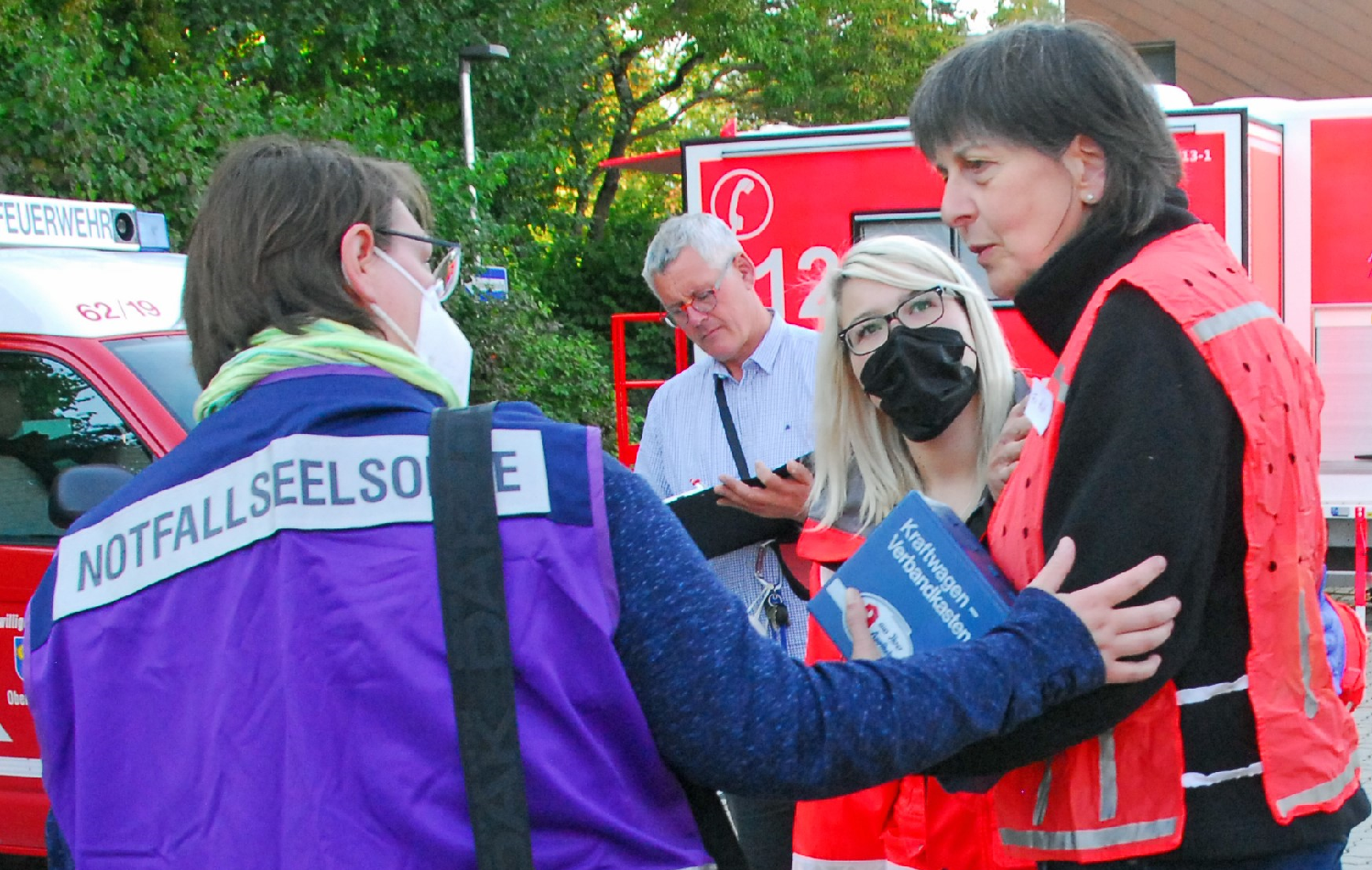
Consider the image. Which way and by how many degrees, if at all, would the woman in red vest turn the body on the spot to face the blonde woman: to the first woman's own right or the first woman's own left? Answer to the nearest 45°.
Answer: approximately 45° to the first woman's own right

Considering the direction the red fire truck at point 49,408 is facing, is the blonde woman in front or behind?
in front

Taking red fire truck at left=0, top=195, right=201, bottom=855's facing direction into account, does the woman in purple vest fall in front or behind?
in front

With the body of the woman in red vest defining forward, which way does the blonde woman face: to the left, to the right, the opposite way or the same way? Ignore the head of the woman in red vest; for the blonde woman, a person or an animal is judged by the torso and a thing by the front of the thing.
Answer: to the left

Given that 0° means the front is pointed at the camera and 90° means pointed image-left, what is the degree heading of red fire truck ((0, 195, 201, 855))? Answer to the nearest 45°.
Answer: approximately 315°

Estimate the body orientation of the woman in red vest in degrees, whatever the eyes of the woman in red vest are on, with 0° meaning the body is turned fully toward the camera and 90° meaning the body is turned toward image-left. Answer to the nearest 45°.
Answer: approximately 90°

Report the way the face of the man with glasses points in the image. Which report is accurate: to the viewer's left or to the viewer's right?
to the viewer's left

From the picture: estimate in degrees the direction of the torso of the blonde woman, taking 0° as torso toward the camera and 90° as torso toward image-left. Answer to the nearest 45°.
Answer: approximately 0°

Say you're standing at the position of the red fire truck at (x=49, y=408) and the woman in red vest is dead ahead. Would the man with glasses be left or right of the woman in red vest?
left

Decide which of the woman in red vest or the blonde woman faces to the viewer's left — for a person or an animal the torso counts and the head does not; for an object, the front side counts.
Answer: the woman in red vest

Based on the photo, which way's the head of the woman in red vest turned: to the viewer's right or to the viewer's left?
to the viewer's left
